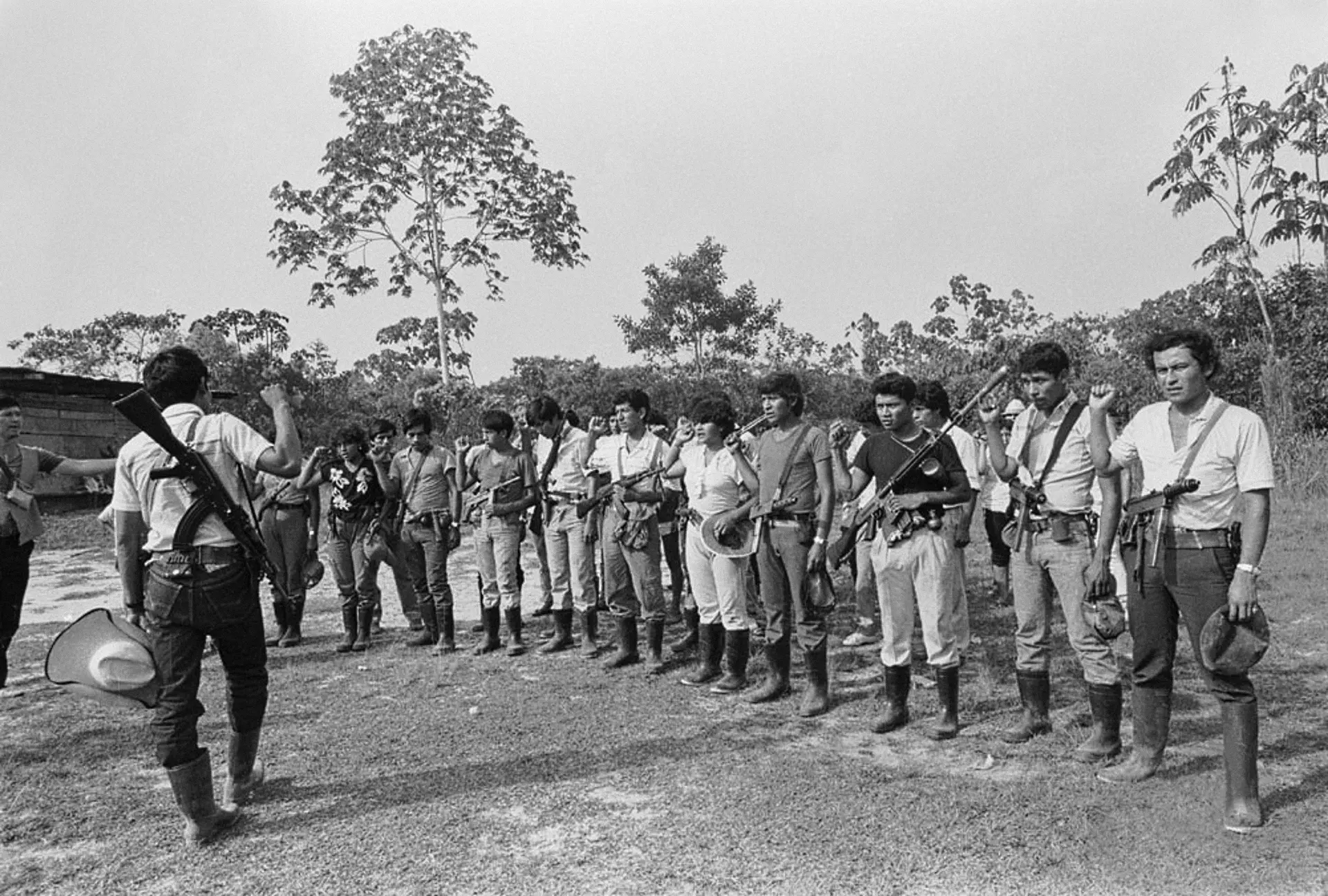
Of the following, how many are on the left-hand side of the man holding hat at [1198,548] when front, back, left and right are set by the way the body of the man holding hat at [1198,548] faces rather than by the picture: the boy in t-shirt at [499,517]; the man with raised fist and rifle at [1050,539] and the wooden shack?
0

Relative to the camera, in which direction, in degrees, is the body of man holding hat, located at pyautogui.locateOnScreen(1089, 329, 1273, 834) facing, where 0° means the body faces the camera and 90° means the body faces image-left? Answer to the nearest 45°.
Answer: approximately 45°

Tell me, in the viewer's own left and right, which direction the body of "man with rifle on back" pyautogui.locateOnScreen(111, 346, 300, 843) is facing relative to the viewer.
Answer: facing away from the viewer and to the right of the viewer

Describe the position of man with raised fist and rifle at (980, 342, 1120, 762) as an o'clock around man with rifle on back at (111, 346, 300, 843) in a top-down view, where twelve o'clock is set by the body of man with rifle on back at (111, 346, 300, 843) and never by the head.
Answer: man with raised fist and rifle at (980, 342, 1120, 762) is roughly at 2 o'clock from man with rifle on back at (111, 346, 300, 843).

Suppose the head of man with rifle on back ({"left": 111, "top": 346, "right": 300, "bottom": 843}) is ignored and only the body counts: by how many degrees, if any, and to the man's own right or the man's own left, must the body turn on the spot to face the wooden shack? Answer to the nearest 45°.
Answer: approximately 45° to the man's own left

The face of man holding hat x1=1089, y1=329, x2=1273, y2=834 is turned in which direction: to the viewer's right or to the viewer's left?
to the viewer's left

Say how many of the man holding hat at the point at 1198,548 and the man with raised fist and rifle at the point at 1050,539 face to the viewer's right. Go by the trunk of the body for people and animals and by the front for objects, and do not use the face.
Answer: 0

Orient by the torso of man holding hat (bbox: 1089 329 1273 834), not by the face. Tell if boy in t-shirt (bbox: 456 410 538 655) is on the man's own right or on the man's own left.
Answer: on the man's own right

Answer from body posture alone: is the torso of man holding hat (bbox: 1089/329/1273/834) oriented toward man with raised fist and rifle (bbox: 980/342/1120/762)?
no

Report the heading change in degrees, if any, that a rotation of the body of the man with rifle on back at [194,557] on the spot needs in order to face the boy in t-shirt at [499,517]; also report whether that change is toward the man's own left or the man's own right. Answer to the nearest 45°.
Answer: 0° — they already face them

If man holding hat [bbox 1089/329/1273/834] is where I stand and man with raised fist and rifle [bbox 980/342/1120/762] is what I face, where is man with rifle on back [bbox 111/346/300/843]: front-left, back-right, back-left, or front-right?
front-left

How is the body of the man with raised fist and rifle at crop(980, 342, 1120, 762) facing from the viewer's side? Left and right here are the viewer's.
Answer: facing the viewer and to the left of the viewer

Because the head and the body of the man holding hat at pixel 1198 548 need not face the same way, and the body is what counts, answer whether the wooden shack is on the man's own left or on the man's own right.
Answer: on the man's own right

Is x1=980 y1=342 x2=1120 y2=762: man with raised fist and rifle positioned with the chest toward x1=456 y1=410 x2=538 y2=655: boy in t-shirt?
no

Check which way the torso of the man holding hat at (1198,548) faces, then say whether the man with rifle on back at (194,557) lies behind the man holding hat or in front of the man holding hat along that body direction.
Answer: in front

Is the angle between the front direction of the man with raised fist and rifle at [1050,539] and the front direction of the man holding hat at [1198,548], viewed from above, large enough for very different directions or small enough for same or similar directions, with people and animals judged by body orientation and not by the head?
same or similar directions
